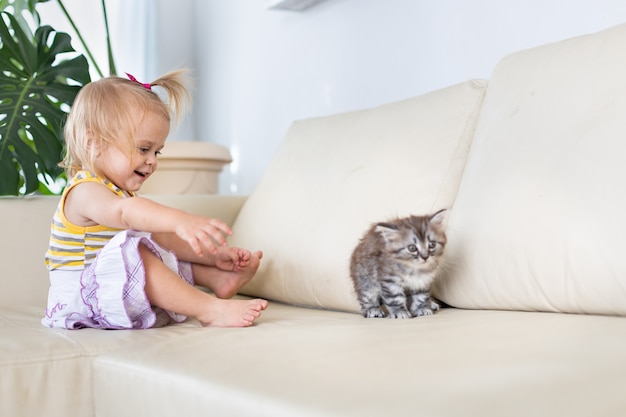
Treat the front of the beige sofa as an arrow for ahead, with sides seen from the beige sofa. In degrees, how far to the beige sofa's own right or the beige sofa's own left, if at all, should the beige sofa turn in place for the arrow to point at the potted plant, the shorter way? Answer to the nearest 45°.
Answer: approximately 90° to the beige sofa's own right

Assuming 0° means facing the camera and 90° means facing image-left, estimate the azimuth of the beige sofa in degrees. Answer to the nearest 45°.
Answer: approximately 45°

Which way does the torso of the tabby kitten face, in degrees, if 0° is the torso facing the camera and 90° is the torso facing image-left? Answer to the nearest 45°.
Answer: approximately 315°

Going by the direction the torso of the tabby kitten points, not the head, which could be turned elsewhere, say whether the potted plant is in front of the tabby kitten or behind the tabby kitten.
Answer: behind
